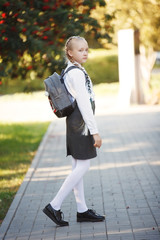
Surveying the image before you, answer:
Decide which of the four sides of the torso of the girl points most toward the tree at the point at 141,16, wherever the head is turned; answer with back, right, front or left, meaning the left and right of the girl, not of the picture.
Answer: left

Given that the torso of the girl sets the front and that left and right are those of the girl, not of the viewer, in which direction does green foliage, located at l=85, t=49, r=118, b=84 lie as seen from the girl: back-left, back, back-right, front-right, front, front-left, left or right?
left

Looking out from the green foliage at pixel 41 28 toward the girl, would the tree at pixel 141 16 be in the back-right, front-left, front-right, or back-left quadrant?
back-left

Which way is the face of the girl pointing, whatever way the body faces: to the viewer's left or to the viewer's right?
to the viewer's right

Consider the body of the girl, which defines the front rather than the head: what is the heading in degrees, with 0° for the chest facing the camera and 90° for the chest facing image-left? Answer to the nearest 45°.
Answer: approximately 270°

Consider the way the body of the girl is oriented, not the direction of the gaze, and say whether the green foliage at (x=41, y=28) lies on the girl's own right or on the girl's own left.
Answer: on the girl's own left
